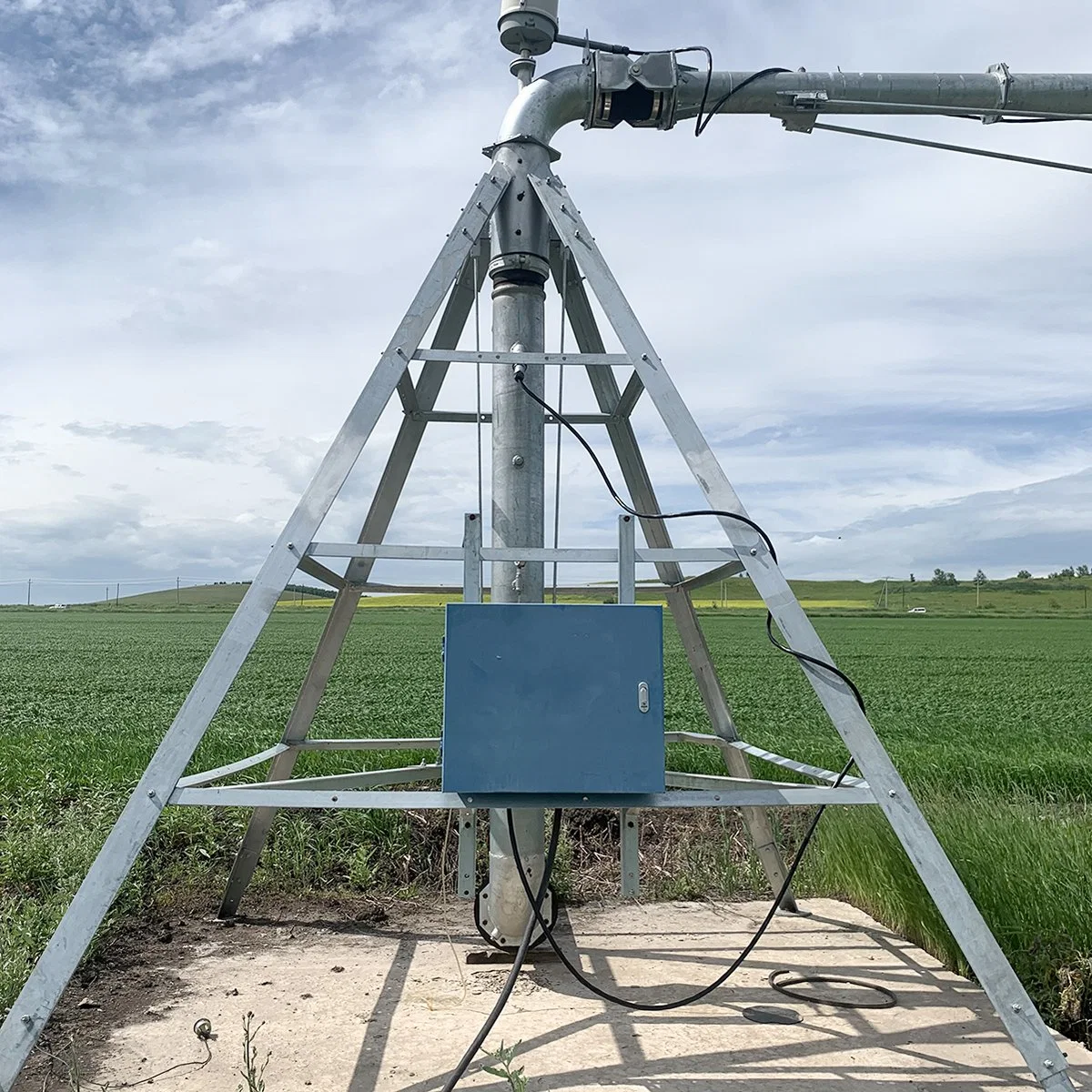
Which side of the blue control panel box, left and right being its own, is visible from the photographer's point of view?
front

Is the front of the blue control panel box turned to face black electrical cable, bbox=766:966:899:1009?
no
